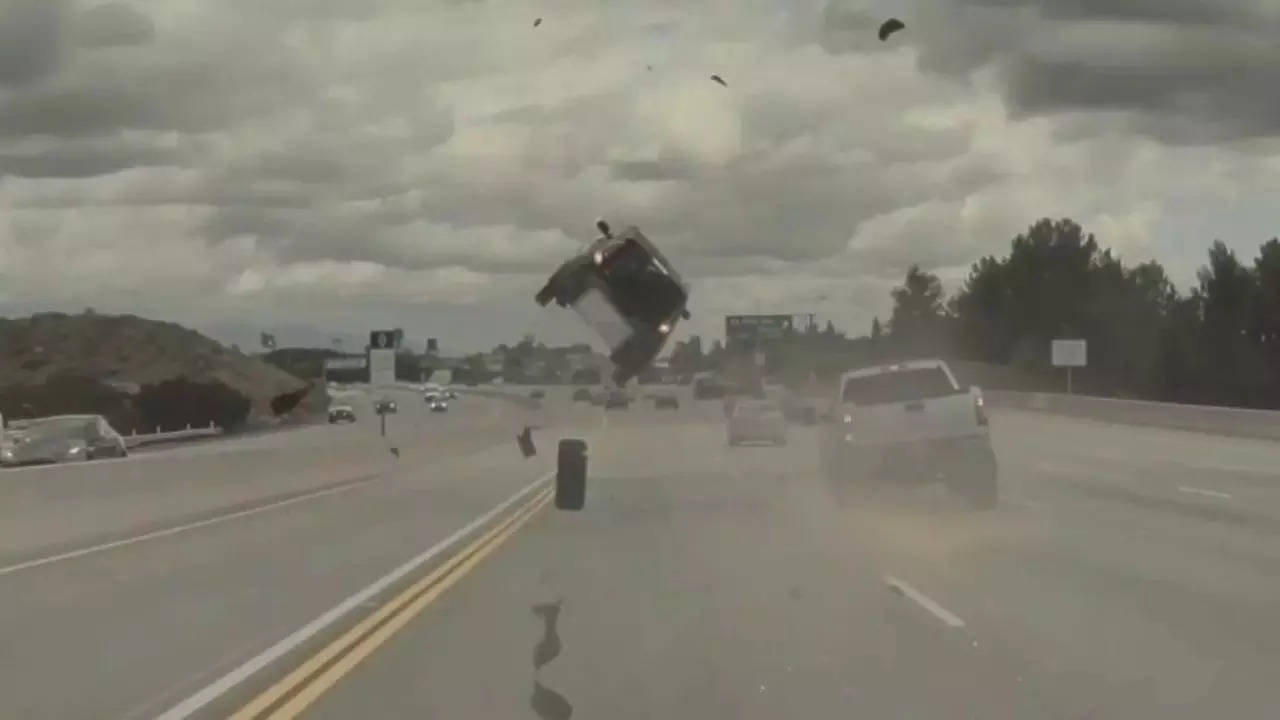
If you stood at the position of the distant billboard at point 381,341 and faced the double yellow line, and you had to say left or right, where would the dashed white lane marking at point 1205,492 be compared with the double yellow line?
left

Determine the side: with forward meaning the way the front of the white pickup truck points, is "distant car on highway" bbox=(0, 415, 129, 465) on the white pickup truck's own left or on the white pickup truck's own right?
on the white pickup truck's own left

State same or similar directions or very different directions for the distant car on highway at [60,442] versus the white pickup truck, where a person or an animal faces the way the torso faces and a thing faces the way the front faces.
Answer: very different directions

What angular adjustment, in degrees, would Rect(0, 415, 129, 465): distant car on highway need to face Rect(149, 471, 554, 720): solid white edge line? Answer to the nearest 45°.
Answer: approximately 45° to its left

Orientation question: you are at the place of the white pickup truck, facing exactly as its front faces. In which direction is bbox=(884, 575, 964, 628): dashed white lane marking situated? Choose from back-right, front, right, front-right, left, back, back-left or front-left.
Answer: back

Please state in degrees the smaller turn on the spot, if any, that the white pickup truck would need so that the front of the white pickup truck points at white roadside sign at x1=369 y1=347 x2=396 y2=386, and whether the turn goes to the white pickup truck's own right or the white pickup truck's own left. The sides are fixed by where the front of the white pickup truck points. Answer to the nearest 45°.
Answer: approximately 45° to the white pickup truck's own left

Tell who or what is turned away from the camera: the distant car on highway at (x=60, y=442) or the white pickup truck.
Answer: the white pickup truck

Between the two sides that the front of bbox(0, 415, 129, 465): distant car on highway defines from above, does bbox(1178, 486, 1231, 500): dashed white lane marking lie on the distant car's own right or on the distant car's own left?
on the distant car's own left

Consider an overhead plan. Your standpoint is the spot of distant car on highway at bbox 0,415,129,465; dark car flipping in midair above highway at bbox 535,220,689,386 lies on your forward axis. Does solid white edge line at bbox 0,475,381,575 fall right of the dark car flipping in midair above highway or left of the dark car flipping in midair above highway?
right

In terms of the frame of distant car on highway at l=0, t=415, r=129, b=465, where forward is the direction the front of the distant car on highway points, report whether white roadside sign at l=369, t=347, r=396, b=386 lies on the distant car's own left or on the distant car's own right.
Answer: on the distant car's own left

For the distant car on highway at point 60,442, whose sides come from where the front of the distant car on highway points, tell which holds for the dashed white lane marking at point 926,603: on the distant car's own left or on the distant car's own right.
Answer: on the distant car's own left

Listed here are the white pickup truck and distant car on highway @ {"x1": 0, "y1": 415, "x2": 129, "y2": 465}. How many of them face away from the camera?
1

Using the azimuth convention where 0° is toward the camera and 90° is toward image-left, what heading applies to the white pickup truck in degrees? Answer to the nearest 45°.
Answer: approximately 180°
